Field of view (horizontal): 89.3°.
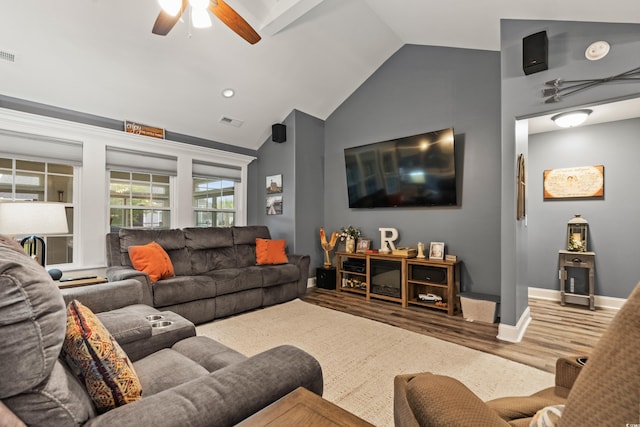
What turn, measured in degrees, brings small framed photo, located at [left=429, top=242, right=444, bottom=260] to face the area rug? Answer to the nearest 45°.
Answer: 0° — it already faces it

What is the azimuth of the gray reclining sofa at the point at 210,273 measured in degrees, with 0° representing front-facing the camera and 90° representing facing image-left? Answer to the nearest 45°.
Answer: approximately 315°

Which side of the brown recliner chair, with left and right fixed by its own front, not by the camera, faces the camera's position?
left

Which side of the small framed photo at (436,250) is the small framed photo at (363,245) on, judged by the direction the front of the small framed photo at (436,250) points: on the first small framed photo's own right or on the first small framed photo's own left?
on the first small framed photo's own right

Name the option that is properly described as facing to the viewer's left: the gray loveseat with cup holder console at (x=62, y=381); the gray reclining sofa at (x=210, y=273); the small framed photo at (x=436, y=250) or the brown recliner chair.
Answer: the brown recliner chair

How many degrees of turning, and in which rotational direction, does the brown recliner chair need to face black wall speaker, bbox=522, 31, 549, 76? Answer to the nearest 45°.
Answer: approximately 90° to its right

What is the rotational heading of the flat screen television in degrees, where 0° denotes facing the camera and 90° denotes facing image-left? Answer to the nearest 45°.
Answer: approximately 45°

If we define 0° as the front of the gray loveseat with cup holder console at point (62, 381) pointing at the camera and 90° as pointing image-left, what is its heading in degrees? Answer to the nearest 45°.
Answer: approximately 225°

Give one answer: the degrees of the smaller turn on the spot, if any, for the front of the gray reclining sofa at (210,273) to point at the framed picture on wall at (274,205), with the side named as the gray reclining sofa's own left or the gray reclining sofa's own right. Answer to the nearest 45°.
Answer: approximately 90° to the gray reclining sofa's own left
